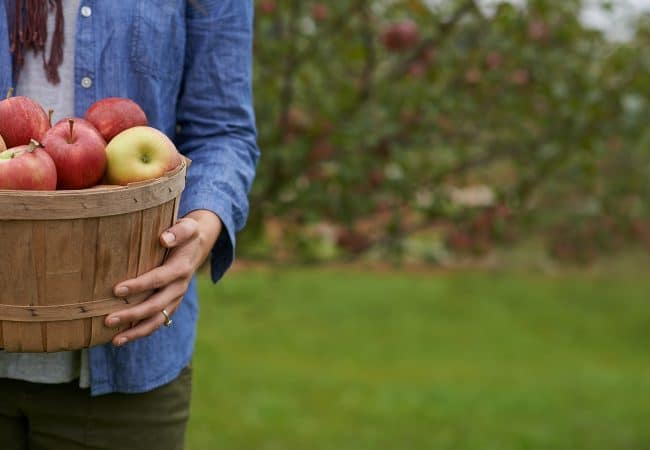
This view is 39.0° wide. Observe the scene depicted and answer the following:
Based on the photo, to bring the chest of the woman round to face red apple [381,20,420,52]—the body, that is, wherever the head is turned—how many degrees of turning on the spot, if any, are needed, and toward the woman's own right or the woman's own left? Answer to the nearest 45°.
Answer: approximately 135° to the woman's own left

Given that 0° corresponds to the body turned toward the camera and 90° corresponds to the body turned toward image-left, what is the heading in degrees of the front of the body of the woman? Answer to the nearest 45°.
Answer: approximately 0°
